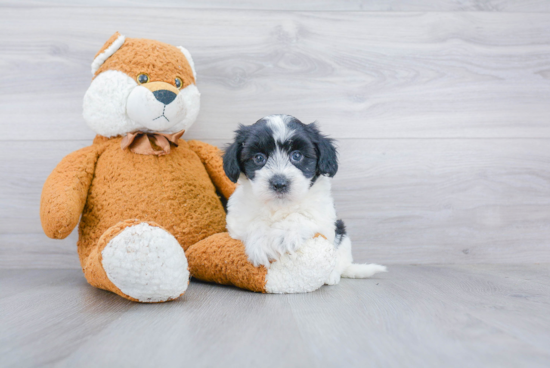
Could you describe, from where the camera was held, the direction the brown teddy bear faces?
facing the viewer and to the right of the viewer
